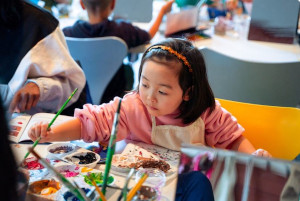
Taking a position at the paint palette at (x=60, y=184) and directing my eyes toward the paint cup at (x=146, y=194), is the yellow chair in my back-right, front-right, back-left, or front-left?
front-left

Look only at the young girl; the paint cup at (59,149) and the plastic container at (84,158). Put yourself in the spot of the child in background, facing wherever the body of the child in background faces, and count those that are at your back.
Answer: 3

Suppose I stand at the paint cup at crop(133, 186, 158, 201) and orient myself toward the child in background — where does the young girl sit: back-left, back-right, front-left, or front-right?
front-right

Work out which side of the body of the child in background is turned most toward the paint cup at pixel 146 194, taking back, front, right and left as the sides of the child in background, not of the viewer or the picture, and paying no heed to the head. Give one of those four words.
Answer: back

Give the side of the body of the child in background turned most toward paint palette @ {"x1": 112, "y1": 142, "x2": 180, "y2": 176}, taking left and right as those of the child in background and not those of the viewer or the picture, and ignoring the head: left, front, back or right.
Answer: back

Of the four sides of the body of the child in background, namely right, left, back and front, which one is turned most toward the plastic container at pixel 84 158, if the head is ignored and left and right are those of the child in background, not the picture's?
back

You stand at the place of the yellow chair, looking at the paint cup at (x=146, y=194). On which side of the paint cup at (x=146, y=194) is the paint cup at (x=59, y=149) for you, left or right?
right

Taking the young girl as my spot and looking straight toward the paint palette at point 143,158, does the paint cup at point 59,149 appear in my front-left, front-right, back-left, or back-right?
front-right

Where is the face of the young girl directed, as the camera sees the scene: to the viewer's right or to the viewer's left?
to the viewer's left

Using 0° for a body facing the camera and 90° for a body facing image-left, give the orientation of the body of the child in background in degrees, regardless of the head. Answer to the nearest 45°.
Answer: approximately 180°

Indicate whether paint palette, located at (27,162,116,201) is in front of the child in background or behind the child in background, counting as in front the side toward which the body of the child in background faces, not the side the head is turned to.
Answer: behind

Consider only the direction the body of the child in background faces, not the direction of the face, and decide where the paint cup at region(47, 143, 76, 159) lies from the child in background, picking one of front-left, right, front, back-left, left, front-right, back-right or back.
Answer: back

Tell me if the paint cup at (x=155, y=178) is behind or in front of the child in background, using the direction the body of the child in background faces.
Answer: behind
